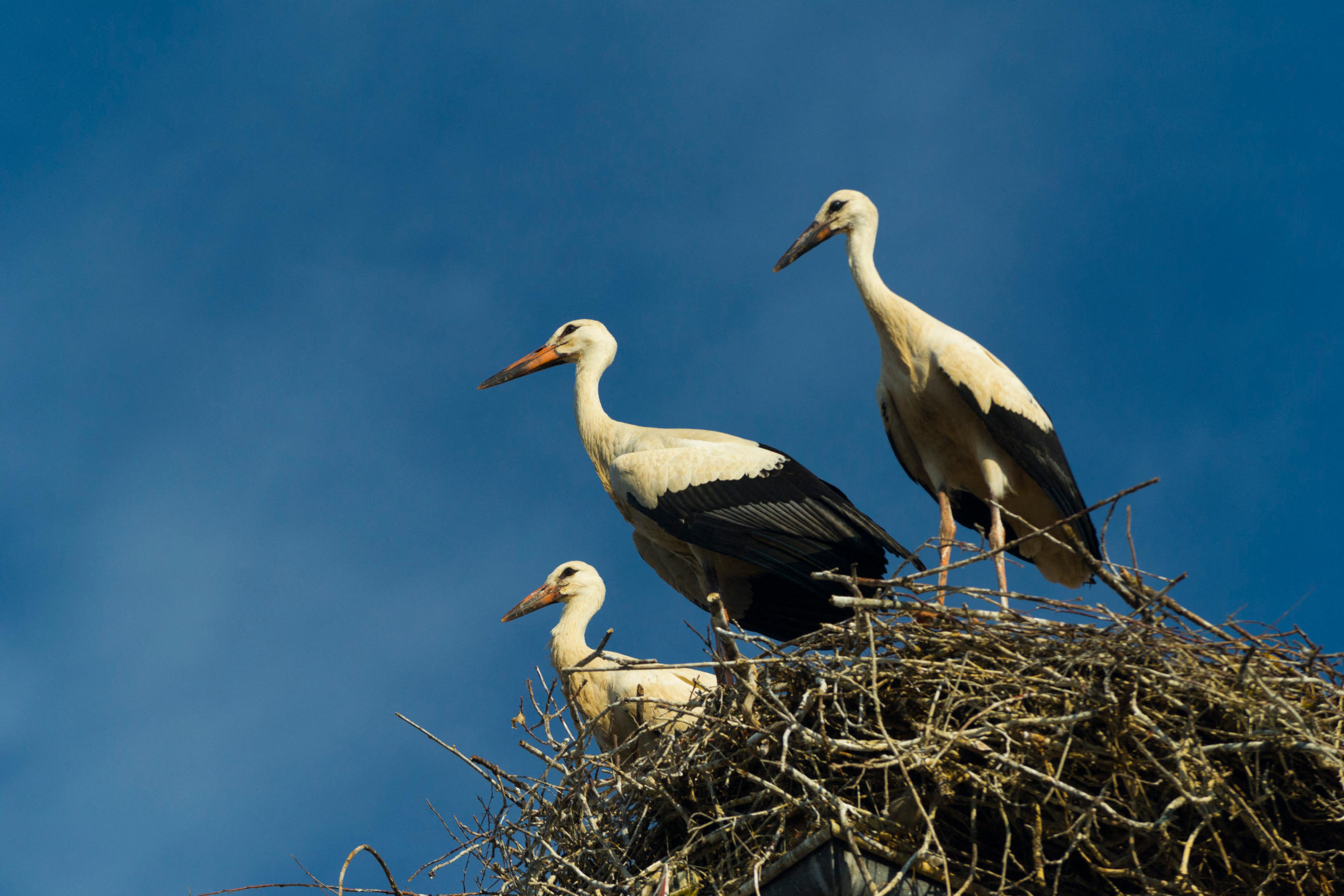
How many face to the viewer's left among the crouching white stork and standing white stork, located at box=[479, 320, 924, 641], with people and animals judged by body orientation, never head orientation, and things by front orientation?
2

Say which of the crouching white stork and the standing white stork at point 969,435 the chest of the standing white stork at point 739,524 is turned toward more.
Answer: the crouching white stork

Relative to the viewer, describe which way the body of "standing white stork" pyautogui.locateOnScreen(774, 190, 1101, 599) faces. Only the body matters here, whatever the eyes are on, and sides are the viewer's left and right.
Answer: facing the viewer and to the left of the viewer

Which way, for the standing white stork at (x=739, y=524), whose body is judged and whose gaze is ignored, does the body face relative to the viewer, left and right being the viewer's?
facing to the left of the viewer

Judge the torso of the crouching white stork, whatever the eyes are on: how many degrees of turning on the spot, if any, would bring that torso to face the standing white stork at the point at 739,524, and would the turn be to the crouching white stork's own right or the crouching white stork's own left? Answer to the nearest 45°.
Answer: approximately 135° to the crouching white stork's own left

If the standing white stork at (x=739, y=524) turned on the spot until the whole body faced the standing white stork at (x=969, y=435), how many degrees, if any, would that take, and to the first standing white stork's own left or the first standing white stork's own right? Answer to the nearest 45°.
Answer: approximately 180°

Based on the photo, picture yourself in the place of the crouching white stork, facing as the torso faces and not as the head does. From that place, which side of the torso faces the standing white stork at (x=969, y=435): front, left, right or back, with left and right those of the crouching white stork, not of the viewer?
back

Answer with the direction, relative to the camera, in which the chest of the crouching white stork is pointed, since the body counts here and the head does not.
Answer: to the viewer's left

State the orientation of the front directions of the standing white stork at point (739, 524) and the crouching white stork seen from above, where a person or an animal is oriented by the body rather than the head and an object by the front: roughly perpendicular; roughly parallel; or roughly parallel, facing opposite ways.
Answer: roughly parallel
